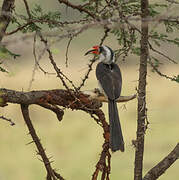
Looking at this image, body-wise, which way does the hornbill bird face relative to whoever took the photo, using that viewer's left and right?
facing away from the viewer and to the left of the viewer
